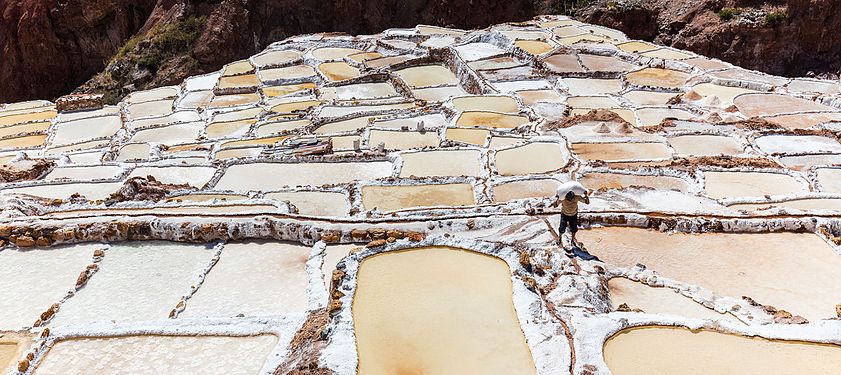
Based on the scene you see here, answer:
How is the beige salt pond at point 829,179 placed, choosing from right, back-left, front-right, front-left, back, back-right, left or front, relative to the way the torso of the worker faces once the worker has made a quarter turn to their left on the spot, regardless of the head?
front-left

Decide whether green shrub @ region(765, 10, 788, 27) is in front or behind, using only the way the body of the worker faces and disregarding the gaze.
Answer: behind

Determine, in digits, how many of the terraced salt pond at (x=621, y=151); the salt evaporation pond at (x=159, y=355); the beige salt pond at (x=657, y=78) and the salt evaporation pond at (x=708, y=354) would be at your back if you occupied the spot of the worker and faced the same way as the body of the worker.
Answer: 2

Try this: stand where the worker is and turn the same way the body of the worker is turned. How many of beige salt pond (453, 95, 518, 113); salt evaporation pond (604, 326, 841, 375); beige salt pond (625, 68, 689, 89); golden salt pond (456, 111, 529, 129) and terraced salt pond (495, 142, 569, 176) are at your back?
4

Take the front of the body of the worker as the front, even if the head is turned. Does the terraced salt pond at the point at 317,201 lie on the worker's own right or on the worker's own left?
on the worker's own right

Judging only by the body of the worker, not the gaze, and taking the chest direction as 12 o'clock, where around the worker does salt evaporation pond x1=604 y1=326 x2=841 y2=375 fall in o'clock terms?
The salt evaporation pond is roughly at 11 o'clock from the worker.

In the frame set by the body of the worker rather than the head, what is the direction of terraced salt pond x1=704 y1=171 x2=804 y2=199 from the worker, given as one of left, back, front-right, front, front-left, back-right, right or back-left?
back-left

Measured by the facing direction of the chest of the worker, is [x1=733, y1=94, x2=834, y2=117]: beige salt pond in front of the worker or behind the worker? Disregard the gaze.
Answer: behind

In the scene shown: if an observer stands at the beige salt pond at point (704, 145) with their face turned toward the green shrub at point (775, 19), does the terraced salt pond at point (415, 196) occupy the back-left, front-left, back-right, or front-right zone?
back-left

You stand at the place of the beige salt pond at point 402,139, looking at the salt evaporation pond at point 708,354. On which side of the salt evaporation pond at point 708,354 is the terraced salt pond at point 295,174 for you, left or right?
right

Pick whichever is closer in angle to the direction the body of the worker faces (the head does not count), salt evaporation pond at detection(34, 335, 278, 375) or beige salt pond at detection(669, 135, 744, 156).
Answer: the salt evaporation pond

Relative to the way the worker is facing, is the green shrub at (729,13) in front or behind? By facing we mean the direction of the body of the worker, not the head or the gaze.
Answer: behind
